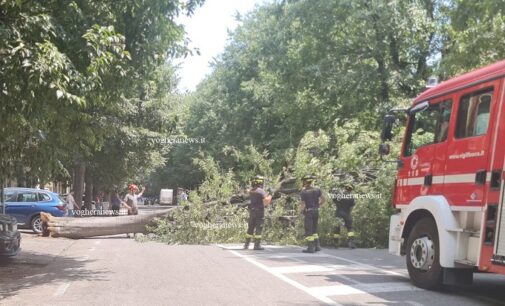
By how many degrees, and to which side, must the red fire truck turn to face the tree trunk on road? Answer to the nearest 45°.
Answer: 0° — it already faces it

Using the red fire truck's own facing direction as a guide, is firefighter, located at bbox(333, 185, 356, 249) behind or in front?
in front

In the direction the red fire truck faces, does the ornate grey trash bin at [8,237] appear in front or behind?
in front

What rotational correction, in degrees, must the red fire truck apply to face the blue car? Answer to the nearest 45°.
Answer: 0° — it already faces it

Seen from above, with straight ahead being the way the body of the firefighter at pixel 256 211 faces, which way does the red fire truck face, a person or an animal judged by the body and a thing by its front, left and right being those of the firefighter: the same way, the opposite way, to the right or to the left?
to the left
